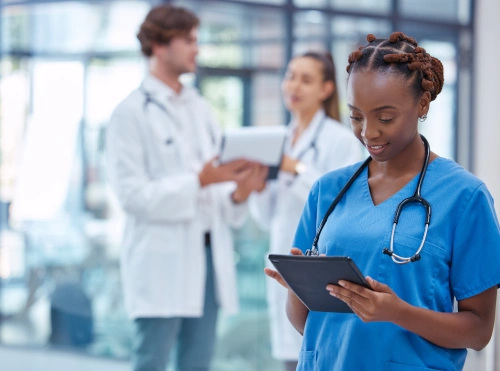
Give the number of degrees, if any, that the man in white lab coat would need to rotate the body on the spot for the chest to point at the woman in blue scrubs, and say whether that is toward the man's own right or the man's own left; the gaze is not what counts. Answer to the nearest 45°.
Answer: approximately 45° to the man's own right

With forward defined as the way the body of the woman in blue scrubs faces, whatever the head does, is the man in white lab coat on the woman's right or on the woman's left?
on the woman's right

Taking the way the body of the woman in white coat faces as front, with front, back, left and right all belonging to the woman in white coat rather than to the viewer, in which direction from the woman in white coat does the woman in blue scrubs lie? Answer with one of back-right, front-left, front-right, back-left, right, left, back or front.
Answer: front-left

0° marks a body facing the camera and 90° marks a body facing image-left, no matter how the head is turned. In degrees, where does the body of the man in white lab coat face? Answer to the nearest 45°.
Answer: approximately 315°

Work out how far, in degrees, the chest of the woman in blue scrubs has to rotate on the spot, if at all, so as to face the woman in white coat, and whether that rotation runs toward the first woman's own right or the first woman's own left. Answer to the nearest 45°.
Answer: approximately 135° to the first woman's own right

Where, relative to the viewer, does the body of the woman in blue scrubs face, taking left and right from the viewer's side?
facing the viewer and to the left of the viewer

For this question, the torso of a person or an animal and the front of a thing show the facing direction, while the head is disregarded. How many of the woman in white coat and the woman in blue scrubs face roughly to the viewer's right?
0

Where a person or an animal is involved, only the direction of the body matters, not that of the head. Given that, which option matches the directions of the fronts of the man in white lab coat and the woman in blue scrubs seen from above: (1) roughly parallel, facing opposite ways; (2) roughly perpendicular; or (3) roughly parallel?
roughly perpendicular

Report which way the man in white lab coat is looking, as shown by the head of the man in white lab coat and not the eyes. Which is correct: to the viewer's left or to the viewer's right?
to the viewer's right

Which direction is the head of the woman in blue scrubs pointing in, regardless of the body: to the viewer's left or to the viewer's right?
to the viewer's left
